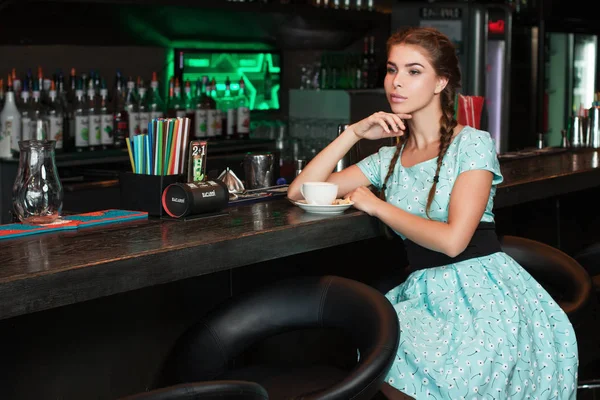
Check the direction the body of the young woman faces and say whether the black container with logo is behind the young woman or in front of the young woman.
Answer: in front

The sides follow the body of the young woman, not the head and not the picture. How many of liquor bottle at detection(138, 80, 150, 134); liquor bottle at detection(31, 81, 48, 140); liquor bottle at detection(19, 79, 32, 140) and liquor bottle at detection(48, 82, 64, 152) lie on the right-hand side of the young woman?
4

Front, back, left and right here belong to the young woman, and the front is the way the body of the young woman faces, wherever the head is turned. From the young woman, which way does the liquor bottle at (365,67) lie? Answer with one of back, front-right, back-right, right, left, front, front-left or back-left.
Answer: back-right

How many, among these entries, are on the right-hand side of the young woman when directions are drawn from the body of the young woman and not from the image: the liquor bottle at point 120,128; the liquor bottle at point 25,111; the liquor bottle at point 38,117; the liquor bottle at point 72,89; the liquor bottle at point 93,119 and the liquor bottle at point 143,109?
6

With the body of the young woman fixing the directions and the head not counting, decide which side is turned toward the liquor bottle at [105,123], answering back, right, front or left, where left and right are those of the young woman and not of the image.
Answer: right

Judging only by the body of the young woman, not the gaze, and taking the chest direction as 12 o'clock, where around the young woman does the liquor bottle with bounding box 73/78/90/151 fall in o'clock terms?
The liquor bottle is roughly at 3 o'clock from the young woman.

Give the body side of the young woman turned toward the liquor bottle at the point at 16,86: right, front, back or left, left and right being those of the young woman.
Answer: right

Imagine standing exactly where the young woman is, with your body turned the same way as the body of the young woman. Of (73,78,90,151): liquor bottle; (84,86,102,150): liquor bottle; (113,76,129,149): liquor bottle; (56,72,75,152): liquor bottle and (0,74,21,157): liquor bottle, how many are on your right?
5

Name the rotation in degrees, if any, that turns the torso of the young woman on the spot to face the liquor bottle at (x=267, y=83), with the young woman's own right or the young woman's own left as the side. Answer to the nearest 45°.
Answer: approximately 135° to the young woman's own right

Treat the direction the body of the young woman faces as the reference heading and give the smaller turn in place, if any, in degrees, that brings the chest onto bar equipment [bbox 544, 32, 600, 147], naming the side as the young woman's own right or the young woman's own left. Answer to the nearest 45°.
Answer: approximately 135° to the young woman's own right

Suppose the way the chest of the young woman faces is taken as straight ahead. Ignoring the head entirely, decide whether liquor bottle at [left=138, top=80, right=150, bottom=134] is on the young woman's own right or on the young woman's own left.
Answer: on the young woman's own right

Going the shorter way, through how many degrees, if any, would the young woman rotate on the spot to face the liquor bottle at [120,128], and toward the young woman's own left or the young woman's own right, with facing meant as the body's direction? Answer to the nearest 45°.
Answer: approximately 90° to the young woman's own right

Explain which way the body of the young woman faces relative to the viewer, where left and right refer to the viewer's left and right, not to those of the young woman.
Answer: facing the viewer and to the left of the viewer
